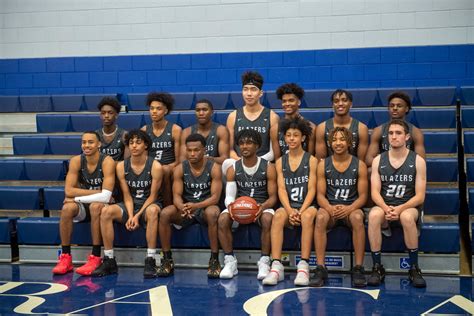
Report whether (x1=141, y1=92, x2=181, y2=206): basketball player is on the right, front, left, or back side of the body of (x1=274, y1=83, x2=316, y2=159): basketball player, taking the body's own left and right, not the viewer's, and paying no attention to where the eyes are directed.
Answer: right

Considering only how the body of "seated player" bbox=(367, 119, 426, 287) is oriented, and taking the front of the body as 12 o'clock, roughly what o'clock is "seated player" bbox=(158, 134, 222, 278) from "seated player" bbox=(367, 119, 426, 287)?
"seated player" bbox=(158, 134, 222, 278) is roughly at 3 o'clock from "seated player" bbox=(367, 119, 426, 287).

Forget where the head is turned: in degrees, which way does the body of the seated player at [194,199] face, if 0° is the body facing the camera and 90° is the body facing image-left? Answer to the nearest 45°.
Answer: approximately 0°

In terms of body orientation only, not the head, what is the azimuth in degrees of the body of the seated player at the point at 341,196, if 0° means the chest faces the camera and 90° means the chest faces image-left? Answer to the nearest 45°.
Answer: approximately 0°
